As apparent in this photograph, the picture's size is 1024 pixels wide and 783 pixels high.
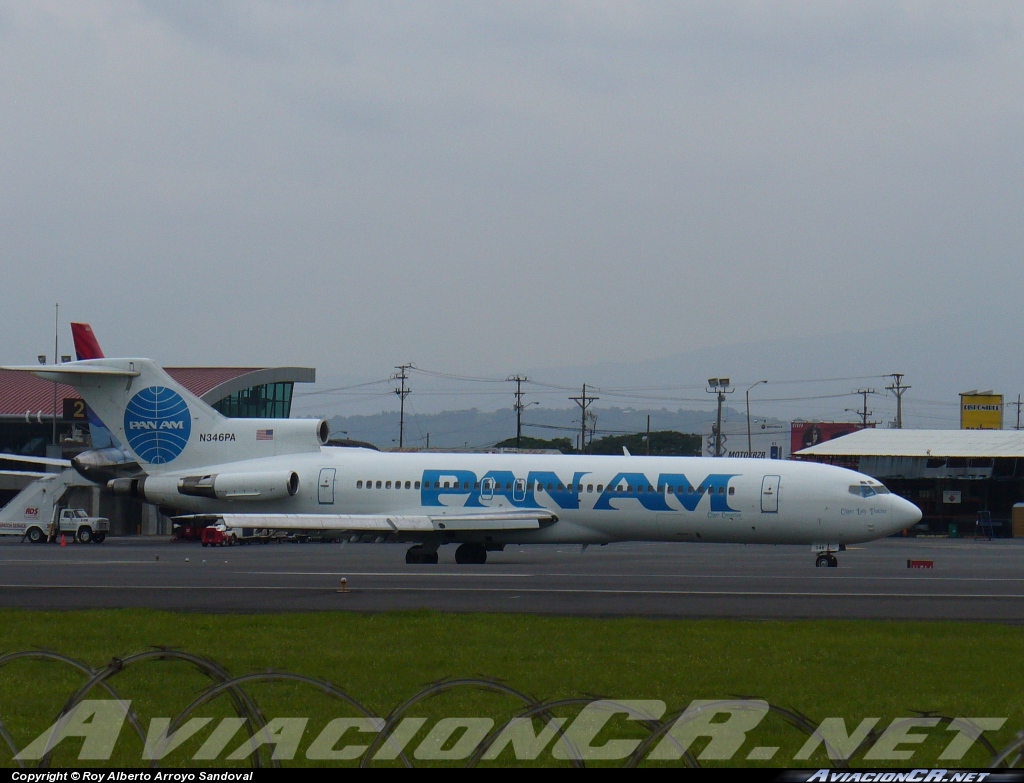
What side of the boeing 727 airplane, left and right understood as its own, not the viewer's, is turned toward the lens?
right
